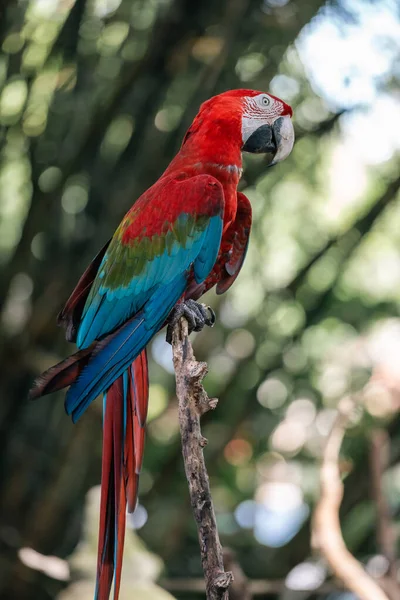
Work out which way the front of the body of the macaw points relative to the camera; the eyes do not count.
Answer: to the viewer's right
